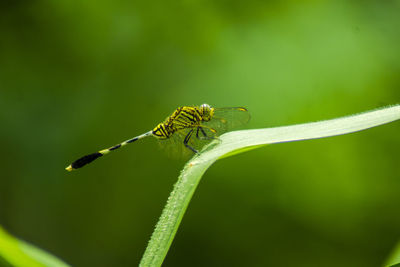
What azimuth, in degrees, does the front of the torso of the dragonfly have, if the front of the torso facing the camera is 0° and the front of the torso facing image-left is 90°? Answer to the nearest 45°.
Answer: approximately 270°
